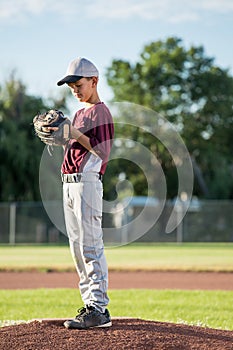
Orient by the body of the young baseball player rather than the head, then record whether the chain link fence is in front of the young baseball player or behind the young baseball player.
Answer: behind

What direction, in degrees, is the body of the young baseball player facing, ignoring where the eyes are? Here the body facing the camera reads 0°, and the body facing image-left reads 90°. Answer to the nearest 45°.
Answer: approximately 45°

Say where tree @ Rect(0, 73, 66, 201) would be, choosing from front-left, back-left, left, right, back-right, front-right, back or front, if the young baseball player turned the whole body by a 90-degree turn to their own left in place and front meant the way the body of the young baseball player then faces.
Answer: back-left
